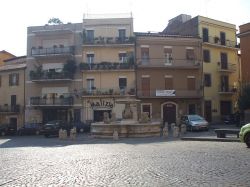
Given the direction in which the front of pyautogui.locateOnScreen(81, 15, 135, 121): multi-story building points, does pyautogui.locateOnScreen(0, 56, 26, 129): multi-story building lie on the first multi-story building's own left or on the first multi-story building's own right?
on the first multi-story building's own right

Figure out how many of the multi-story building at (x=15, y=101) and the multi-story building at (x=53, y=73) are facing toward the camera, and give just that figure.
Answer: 2

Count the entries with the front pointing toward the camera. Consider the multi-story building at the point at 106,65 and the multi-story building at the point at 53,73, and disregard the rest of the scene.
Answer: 2

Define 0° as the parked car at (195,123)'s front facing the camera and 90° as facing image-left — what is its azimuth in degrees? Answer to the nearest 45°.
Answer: approximately 315°

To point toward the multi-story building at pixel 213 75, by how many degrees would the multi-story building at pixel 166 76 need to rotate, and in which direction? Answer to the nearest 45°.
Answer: approximately 135° to its left

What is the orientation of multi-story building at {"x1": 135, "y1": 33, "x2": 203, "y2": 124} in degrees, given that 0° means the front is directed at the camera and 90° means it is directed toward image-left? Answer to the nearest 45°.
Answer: approximately 0°

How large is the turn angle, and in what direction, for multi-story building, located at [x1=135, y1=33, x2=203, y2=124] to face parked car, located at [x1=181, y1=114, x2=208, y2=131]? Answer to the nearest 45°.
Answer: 0° — it already faces it

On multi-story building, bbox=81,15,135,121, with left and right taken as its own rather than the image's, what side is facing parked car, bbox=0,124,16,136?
right
